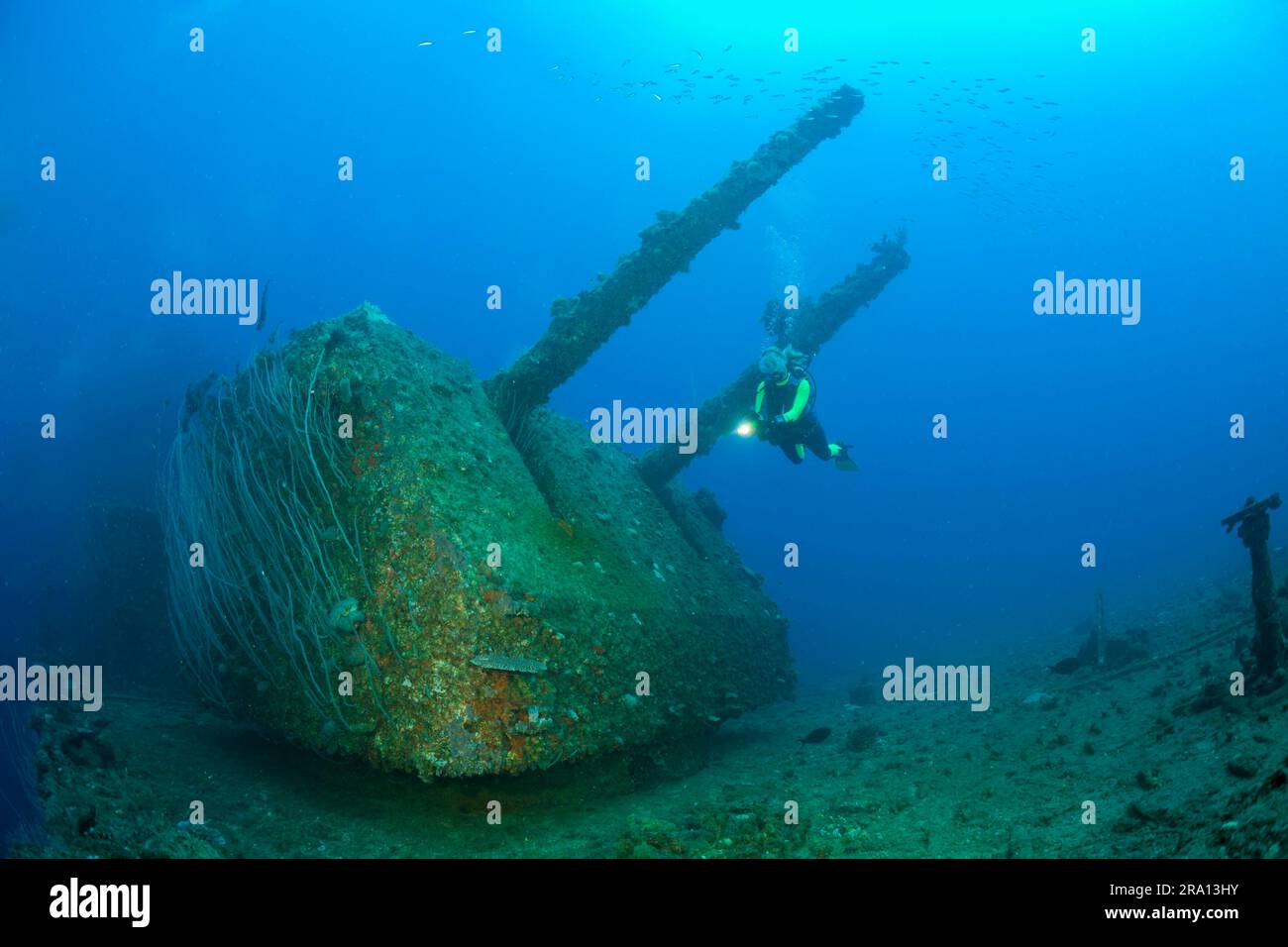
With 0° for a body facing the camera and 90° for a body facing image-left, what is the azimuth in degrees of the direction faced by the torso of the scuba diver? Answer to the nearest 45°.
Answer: approximately 45°

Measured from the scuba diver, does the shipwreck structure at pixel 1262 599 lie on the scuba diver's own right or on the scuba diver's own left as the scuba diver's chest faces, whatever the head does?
on the scuba diver's own left

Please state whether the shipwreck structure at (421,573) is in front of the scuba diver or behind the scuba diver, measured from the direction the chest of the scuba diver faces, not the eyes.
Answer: in front
